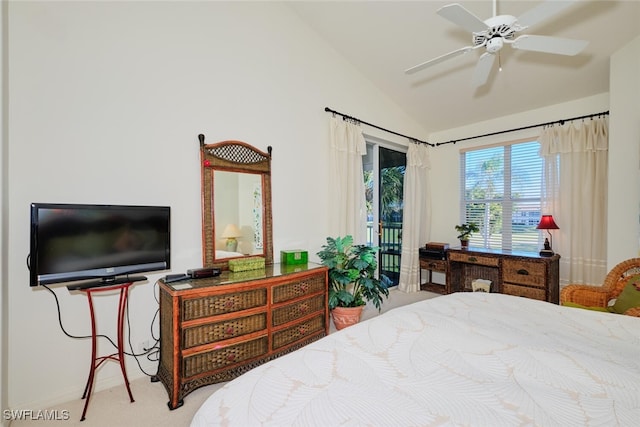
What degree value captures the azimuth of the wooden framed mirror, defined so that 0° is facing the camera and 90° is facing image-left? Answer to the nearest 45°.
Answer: approximately 315°

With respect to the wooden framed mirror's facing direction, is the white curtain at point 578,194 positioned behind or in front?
in front

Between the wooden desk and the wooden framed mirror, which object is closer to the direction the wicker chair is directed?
the wooden framed mirror

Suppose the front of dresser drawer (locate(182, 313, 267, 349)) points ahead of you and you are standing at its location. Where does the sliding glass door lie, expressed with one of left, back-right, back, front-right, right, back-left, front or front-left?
left

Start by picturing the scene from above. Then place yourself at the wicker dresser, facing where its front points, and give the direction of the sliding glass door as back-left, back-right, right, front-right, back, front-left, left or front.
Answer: left

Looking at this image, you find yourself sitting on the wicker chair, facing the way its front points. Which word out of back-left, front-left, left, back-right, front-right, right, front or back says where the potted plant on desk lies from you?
right

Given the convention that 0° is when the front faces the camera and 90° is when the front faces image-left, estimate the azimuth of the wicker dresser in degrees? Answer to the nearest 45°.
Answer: approximately 315°

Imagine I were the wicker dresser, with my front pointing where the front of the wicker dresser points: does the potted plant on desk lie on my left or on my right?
on my left

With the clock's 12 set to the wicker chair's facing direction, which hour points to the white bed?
The white bed is roughly at 11 o'clock from the wicker chair.

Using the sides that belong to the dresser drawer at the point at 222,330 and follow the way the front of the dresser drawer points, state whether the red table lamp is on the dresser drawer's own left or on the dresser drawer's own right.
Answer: on the dresser drawer's own left

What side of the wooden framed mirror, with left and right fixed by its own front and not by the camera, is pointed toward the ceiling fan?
front
